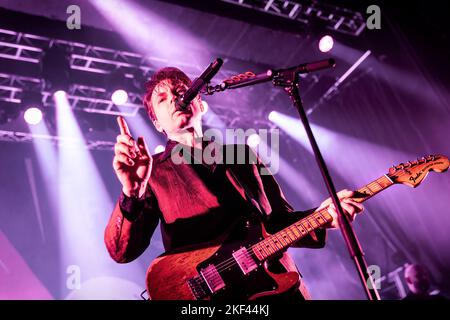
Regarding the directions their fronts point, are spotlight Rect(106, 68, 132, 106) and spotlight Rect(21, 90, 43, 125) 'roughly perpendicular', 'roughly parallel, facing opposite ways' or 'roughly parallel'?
roughly parallel

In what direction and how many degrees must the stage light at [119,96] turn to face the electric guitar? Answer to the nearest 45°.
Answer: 0° — it already faces it

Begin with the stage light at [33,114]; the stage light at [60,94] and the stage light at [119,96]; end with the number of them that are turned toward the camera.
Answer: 3

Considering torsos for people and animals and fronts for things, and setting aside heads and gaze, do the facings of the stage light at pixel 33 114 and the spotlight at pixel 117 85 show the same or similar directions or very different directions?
same or similar directions

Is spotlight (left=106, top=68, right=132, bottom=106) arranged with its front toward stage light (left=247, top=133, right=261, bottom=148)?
no

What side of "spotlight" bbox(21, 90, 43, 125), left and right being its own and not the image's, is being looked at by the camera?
front

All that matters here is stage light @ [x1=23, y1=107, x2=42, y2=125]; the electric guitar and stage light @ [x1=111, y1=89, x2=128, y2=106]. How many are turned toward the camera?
3

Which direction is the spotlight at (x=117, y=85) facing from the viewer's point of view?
toward the camera

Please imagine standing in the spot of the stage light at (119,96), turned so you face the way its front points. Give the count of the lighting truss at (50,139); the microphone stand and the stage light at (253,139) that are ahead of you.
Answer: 1

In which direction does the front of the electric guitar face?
toward the camera

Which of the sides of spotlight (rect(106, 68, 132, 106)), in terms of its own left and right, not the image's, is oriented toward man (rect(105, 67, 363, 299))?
front

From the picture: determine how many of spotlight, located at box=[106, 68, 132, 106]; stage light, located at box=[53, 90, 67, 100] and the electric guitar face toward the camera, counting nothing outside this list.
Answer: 3

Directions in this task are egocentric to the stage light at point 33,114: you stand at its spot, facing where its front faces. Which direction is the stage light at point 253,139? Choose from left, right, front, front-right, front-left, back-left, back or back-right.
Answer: left

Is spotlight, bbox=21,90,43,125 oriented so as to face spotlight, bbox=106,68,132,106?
no

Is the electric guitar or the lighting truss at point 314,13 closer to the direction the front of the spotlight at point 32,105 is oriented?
the electric guitar

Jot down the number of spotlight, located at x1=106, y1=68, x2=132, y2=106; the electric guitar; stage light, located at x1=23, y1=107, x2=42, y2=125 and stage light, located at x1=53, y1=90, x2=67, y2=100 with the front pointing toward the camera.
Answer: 4

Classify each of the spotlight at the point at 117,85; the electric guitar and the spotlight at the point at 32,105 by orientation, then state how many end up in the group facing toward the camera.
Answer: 3
